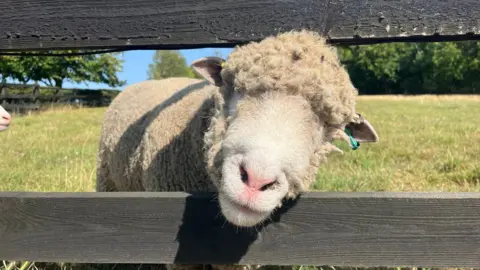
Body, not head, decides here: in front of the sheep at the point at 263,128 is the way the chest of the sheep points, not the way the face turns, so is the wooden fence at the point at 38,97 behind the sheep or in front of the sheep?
behind

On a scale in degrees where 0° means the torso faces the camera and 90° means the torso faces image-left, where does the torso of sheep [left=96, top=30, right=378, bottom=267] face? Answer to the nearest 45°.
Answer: approximately 315°
